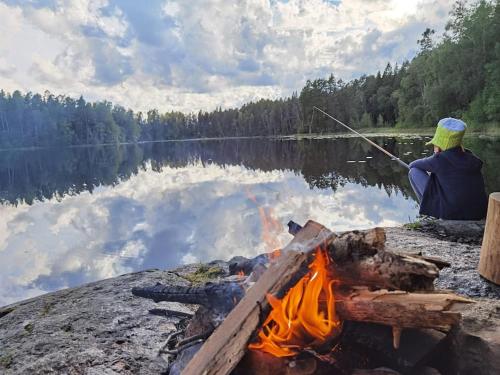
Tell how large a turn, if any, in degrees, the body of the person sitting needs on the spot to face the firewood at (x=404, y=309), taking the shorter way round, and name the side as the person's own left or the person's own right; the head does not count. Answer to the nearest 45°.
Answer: approximately 135° to the person's own left

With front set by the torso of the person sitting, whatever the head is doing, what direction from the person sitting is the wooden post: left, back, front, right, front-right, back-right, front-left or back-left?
back-left

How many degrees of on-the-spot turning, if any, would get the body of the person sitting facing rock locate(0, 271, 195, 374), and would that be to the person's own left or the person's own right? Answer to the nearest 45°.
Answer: approximately 90° to the person's own left

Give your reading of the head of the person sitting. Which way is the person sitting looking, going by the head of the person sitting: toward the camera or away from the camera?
away from the camera

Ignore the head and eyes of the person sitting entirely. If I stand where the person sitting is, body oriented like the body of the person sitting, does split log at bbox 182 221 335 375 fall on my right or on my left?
on my left

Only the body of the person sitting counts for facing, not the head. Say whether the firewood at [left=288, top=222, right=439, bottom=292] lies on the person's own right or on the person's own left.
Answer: on the person's own left

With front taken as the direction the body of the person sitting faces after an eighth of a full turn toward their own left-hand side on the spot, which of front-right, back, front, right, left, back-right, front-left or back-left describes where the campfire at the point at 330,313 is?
left

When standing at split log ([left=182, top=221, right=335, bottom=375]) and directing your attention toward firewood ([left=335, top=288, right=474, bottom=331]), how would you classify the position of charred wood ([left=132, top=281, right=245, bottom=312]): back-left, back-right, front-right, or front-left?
back-left

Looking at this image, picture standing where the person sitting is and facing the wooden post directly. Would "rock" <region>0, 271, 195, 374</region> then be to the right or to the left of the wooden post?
right

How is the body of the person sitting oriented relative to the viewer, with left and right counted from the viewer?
facing away from the viewer and to the left of the viewer
